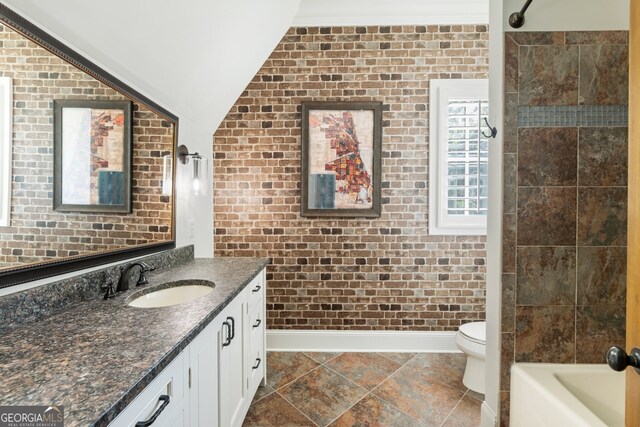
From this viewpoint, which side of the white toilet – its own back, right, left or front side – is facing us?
left

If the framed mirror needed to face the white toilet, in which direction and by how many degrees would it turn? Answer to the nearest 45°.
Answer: approximately 45° to its left

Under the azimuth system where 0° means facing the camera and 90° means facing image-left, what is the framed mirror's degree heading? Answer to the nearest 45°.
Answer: approximately 315°

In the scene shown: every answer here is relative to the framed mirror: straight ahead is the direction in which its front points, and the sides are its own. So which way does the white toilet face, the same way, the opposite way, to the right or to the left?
the opposite way

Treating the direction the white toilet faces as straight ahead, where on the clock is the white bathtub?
The white bathtub is roughly at 8 o'clock from the white toilet.

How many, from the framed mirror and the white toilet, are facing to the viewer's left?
1

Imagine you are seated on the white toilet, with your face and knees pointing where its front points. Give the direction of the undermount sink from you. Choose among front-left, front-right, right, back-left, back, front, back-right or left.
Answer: front-left

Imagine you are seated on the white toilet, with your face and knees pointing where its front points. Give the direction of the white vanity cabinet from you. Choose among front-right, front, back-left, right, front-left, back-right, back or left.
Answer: front-left
